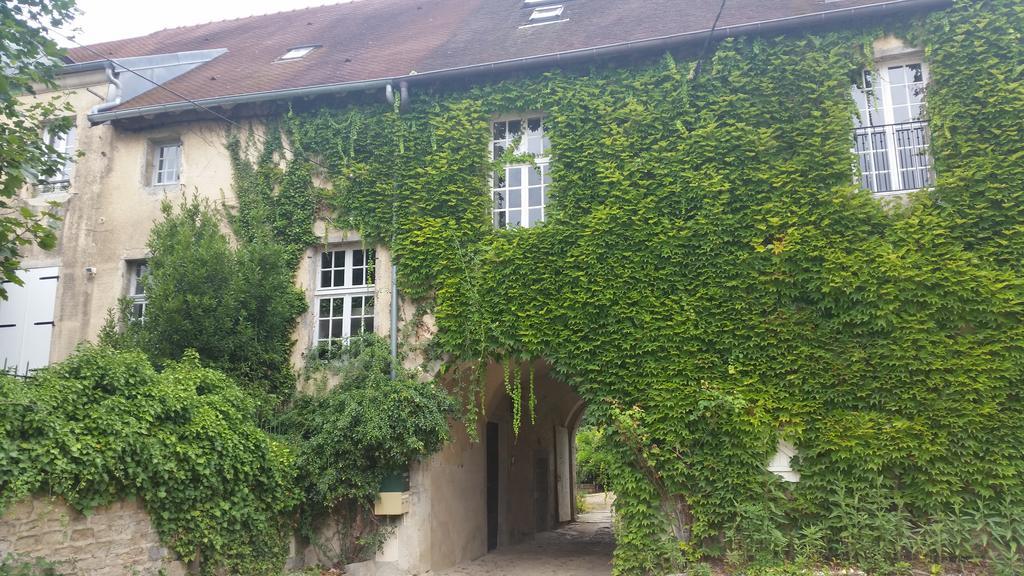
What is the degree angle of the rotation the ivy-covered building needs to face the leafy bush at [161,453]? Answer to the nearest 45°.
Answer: approximately 90° to its right

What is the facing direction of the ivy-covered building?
toward the camera

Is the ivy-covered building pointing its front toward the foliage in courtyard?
no

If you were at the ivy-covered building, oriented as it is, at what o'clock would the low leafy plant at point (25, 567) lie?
The low leafy plant is roughly at 2 o'clock from the ivy-covered building.

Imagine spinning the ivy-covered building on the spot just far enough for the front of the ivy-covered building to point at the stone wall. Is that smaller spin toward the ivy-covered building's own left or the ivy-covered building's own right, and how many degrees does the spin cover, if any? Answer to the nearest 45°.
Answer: approximately 90° to the ivy-covered building's own right
